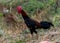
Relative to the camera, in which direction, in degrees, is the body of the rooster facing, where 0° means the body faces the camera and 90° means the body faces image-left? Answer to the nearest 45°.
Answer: approximately 90°
